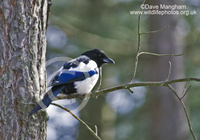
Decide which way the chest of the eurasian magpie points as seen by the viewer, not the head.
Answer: to the viewer's right

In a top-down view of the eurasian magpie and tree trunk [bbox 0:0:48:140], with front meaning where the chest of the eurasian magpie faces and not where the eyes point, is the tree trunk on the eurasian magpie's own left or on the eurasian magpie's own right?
on the eurasian magpie's own right
